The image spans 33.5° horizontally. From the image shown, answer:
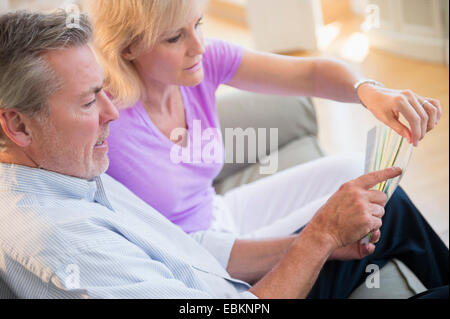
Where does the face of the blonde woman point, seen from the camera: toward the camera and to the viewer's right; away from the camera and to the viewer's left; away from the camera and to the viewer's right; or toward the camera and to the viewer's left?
toward the camera and to the viewer's right

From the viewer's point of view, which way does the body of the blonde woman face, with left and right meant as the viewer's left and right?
facing the viewer and to the right of the viewer

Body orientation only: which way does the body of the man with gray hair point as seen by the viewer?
to the viewer's right

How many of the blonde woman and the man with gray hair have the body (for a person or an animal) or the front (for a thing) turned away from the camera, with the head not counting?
0

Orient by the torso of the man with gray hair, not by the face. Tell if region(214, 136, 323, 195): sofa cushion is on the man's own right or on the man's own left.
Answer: on the man's own left

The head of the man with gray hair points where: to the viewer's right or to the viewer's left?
to the viewer's right
